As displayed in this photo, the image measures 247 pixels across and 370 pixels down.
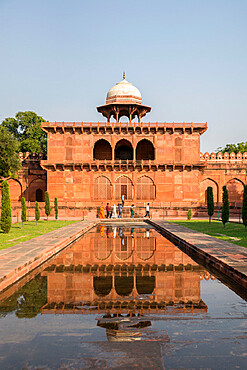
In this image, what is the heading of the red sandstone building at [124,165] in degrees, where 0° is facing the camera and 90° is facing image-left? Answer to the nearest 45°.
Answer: approximately 0°

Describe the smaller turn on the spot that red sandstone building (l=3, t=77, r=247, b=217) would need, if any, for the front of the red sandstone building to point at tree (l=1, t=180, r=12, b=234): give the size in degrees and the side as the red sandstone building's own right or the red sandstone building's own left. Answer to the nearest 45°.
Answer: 0° — it already faces it

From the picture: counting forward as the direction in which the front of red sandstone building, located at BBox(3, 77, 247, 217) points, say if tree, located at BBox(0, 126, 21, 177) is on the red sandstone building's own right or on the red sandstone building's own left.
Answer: on the red sandstone building's own right
